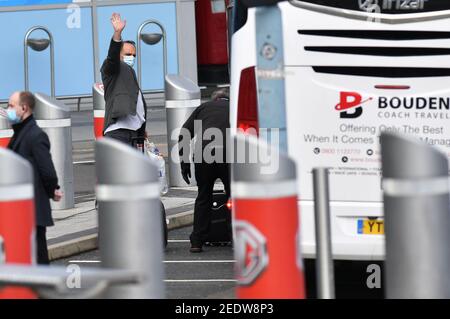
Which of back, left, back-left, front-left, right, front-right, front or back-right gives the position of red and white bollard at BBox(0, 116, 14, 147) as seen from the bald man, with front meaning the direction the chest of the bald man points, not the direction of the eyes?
right

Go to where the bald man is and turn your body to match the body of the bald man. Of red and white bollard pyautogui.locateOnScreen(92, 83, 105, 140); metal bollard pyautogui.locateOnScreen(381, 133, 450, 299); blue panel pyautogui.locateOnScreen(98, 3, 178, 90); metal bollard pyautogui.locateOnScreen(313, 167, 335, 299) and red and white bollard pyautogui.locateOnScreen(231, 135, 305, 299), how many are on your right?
2

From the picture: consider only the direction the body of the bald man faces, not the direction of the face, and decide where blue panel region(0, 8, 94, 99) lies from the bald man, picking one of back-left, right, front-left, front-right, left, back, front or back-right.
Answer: right

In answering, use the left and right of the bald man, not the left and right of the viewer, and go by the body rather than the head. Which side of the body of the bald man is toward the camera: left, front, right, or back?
left

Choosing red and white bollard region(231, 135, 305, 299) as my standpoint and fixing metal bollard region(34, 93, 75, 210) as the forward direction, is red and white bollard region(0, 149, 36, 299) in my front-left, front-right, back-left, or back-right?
front-left

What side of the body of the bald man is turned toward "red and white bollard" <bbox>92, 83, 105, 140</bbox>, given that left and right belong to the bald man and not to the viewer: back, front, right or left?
right

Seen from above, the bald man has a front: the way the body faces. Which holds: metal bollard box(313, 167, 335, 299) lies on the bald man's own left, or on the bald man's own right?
on the bald man's own left
